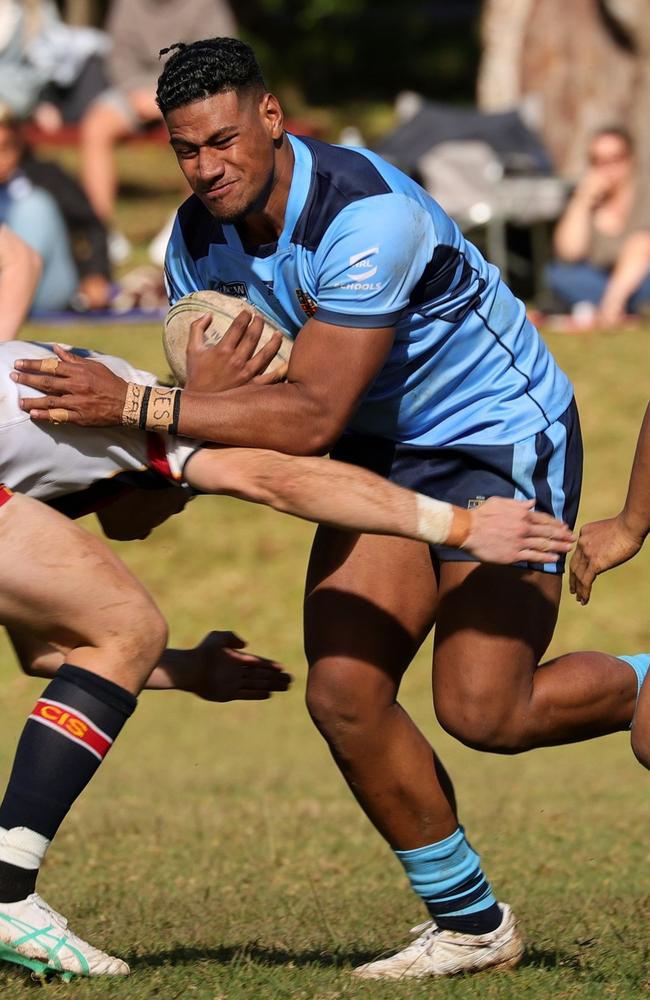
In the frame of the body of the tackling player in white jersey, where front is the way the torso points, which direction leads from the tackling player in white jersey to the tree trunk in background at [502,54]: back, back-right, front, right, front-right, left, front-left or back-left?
left

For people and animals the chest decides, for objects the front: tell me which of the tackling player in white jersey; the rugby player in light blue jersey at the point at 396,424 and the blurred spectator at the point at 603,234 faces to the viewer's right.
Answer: the tackling player in white jersey

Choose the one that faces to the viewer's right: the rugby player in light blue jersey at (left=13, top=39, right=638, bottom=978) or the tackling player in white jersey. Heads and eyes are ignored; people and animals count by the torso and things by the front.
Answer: the tackling player in white jersey

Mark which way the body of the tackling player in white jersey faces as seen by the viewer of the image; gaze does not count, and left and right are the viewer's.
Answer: facing to the right of the viewer

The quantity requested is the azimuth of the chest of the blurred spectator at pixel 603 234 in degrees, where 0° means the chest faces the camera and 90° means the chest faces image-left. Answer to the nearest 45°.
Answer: approximately 45°

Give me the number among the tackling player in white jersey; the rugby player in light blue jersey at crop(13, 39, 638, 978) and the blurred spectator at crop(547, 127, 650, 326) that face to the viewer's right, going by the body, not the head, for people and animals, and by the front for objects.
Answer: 1

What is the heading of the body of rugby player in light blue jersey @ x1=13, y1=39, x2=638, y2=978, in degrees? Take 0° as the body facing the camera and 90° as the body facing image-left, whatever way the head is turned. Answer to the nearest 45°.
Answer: approximately 45°

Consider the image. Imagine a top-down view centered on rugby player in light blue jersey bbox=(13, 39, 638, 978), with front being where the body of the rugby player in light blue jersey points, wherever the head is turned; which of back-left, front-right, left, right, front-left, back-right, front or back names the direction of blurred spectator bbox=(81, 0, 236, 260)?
back-right

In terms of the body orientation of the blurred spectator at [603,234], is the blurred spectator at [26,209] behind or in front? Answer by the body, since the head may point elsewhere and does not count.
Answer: in front

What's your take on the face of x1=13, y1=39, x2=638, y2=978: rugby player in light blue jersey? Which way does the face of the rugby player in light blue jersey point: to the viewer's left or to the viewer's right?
to the viewer's left
